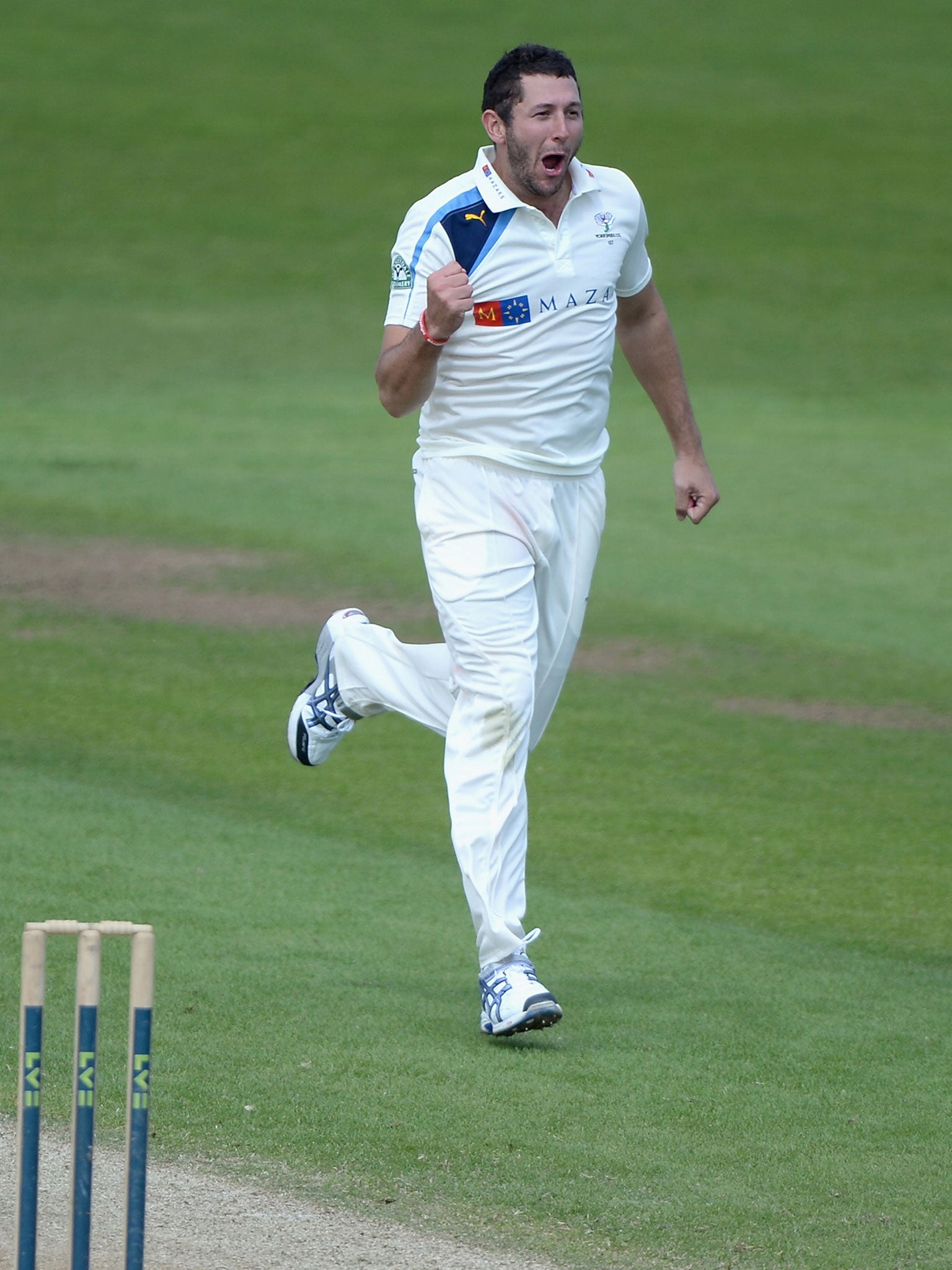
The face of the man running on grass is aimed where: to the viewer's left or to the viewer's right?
to the viewer's right

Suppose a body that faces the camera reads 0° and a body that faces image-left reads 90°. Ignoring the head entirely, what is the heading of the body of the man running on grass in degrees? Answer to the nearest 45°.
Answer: approximately 315°
